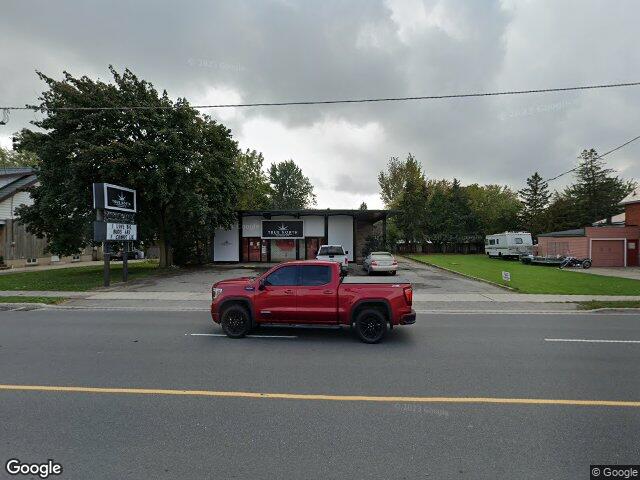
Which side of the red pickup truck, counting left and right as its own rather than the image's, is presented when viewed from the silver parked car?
right

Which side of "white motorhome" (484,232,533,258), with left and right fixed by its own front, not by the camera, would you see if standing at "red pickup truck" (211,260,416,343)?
left

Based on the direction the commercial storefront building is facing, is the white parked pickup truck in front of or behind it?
in front

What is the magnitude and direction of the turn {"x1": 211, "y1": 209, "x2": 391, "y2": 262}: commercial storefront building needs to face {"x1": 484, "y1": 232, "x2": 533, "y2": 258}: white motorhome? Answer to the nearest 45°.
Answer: approximately 90° to its left

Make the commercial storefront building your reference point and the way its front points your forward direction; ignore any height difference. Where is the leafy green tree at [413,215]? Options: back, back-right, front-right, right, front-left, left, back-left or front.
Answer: back-left

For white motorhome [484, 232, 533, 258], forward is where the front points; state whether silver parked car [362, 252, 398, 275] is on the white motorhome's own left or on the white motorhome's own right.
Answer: on the white motorhome's own left

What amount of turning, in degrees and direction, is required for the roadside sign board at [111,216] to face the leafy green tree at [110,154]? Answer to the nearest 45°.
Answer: approximately 135° to its left

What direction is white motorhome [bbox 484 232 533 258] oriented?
to the viewer's left

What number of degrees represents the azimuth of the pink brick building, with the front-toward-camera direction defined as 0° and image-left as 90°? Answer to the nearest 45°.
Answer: approximately 0°

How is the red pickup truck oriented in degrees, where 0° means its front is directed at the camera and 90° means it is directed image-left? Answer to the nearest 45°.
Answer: approximately 90°

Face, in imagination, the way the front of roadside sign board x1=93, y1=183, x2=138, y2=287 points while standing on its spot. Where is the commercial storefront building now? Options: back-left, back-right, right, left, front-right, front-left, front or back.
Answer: left
